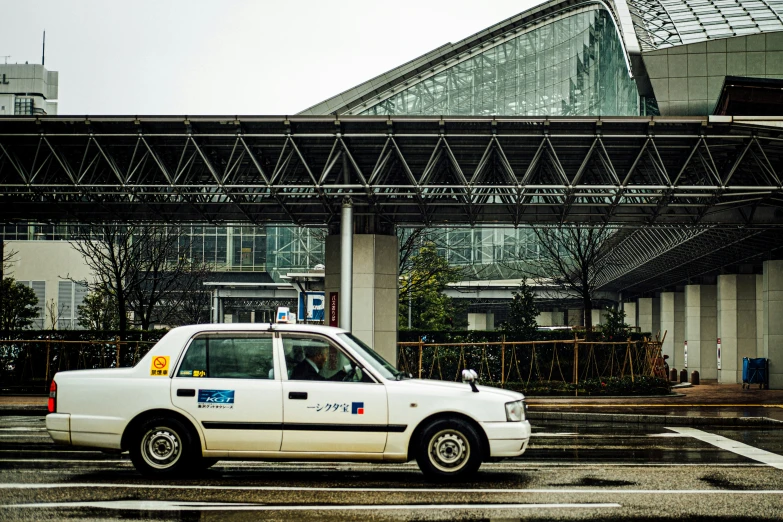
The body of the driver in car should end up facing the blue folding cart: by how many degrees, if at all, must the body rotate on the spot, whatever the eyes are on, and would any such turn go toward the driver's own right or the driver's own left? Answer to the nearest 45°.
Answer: approximately 45° to the driver's own left

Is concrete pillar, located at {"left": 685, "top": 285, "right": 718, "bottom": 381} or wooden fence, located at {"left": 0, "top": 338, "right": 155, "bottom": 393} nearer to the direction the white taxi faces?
the concrete pillar

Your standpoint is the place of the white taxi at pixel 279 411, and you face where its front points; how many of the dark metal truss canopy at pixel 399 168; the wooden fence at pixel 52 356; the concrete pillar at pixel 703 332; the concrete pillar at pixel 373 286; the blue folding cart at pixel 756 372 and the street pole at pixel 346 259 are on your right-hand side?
0

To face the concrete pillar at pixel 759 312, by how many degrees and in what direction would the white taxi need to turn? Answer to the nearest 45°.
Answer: approximately 45° to its left

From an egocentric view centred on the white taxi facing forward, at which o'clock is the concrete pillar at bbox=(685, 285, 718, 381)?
The concrete pillar is roughly at 10 o'clock from the white taxi.

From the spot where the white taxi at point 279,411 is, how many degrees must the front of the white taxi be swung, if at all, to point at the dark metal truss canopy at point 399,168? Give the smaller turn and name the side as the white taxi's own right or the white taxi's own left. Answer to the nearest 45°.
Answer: approximately 90° to the white taxi's own left

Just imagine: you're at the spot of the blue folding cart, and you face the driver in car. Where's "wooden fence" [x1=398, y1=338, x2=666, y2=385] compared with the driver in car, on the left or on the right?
right

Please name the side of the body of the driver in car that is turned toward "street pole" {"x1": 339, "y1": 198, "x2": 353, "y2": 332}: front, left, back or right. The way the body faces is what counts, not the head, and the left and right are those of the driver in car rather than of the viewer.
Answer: left

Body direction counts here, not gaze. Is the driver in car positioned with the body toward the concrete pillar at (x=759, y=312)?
no

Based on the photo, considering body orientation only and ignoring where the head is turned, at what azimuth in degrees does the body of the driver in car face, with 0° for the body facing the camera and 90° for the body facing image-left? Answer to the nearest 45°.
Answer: approximately 270°

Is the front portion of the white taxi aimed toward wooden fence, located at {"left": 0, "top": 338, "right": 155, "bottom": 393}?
no

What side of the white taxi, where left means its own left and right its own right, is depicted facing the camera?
right

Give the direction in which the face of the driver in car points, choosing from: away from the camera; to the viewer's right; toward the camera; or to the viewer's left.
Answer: to the viewer's right

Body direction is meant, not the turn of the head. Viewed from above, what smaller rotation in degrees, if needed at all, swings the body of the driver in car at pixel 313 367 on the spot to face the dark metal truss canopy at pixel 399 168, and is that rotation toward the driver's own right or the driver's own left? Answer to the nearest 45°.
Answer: approximately 90° to the driver's own left
